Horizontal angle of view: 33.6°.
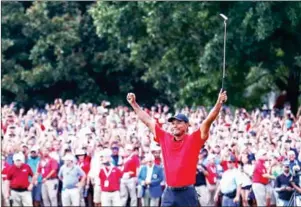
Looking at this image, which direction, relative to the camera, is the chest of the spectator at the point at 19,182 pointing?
toward the camera

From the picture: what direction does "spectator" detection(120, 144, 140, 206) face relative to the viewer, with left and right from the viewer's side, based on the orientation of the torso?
facing the viewer and to the left of the viewer

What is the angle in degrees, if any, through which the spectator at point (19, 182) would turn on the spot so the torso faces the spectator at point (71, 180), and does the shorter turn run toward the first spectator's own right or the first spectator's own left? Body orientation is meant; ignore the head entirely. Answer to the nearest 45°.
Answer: approximately 90° to the first spectator's own left

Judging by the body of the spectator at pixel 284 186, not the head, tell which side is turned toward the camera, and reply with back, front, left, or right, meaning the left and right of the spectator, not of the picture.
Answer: front

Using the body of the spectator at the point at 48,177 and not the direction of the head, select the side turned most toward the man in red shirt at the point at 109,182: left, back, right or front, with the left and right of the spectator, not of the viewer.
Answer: left

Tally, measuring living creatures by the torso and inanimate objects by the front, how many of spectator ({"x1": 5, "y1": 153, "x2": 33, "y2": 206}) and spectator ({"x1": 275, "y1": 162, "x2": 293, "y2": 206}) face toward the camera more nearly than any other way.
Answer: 2

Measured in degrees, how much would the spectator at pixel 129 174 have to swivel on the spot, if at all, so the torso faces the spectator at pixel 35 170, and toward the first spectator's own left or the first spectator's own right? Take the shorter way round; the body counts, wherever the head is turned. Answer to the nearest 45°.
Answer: approximately 45° to the first spectator's own right

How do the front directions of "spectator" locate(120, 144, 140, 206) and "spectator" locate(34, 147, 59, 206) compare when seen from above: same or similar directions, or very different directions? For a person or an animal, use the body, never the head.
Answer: same or similar directions
